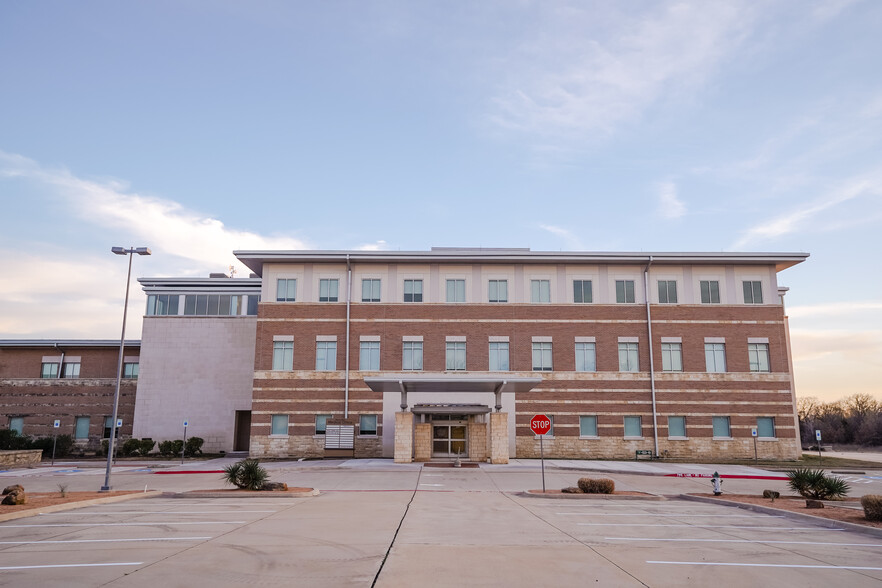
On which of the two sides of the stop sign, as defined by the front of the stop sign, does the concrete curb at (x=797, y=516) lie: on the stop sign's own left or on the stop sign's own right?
on the stop sign's own left

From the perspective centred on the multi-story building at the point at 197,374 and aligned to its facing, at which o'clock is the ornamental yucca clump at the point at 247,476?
The ornamental yucca clump is roughly at 12 o'clock from the multi-story building.

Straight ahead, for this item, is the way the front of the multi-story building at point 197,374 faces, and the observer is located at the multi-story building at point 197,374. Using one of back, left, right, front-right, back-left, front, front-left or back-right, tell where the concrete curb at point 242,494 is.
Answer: front

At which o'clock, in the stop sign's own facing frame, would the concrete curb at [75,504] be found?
The concrete curb is roughly at 2 o'clock from the stop sign.

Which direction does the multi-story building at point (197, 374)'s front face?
toward the camera

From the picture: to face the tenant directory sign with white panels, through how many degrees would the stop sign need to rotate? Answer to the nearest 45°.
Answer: approximately 135° to its right

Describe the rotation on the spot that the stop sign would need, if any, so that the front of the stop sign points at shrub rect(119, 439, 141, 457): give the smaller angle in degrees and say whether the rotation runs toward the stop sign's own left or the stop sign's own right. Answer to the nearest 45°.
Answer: approximately 135° to the stop sign's own right

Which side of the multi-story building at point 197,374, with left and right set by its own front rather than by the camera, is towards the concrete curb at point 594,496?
front

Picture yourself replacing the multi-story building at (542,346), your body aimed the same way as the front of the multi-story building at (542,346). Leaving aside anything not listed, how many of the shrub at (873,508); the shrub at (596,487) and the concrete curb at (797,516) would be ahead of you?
3

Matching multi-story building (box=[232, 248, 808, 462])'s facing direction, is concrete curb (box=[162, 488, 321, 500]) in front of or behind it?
in front
